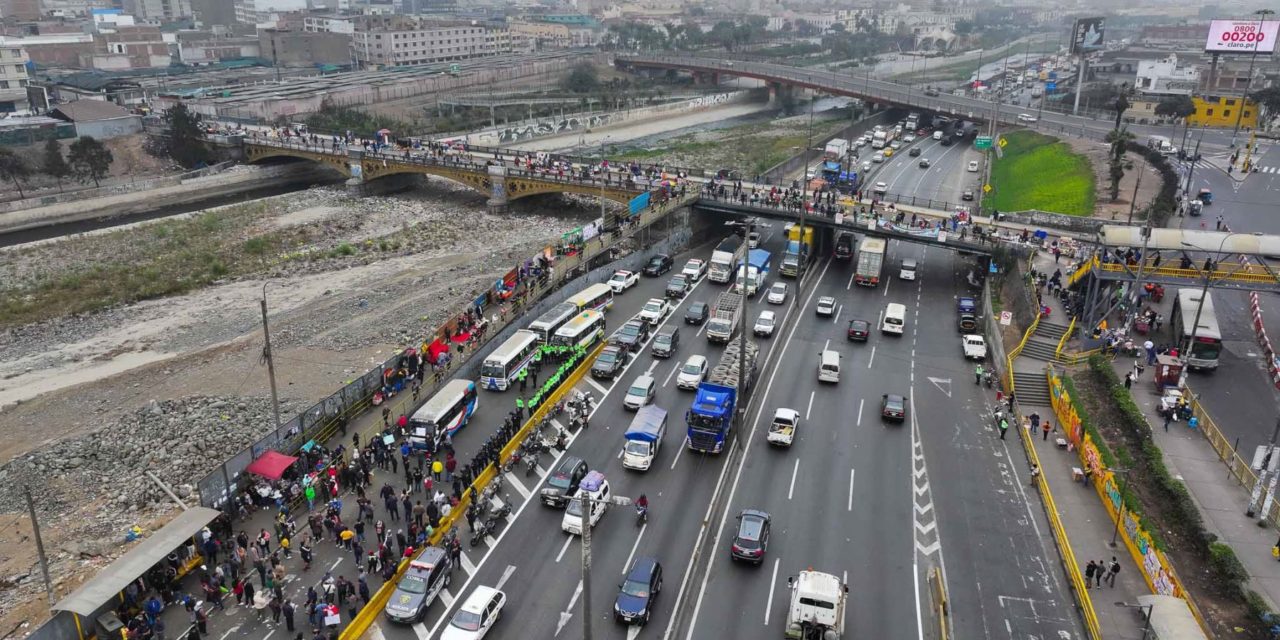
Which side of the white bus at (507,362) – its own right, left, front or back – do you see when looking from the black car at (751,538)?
left

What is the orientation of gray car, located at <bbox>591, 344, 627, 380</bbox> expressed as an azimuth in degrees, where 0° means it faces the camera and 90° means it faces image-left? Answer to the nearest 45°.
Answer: approximately 45°

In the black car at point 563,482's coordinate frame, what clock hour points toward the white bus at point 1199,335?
The white bus is roughly at 7 o'clock from the black car.

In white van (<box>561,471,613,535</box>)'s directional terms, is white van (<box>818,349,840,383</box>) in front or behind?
behind

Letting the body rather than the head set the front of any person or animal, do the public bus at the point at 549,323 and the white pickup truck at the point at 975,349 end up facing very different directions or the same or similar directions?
very different directions

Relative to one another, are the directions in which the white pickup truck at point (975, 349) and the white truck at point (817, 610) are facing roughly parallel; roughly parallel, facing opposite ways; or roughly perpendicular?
roughly parallel

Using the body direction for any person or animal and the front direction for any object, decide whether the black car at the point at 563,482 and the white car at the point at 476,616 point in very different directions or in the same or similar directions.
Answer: same or similar directions

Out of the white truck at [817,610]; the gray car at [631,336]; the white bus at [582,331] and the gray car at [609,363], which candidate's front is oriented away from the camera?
the white truck

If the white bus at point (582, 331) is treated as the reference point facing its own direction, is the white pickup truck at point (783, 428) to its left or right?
on its left

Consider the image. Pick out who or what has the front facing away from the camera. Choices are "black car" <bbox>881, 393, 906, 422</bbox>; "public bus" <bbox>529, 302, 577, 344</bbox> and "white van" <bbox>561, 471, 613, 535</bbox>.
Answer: the black car

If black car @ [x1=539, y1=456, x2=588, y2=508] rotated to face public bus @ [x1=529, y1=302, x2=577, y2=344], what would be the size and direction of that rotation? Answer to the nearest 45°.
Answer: approximately 135° to its right

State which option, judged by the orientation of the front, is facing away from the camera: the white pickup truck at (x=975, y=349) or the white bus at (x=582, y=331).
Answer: the white pickup truck

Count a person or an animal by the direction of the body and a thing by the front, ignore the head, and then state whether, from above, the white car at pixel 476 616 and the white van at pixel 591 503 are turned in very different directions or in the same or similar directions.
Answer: same or similar directions

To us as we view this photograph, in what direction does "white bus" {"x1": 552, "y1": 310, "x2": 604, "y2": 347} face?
facing the viewer and to the left of the viewer

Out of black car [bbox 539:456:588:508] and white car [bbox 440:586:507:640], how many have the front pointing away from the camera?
0

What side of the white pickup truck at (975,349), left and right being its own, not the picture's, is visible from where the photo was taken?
back

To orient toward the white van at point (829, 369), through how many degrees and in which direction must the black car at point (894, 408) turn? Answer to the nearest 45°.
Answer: approximately 45° to its left

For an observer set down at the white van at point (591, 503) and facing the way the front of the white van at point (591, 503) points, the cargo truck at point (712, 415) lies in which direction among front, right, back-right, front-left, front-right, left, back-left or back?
back

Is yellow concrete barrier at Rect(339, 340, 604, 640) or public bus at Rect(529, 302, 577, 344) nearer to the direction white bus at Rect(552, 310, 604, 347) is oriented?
the yellow concrete barrier

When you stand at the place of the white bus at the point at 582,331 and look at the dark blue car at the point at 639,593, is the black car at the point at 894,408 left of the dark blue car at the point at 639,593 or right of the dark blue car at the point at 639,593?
left
